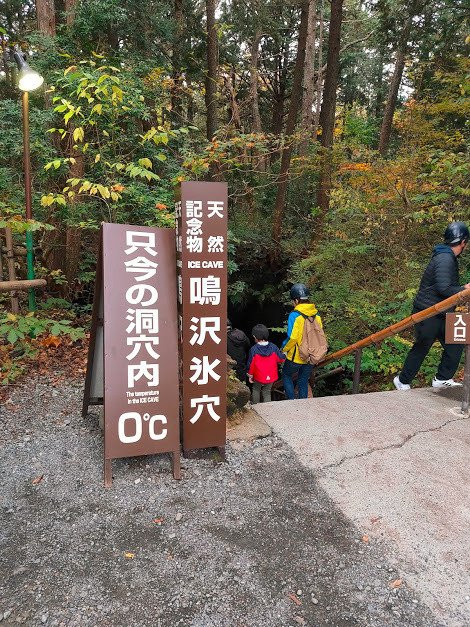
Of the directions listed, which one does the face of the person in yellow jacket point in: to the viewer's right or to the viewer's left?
to the viewer's left

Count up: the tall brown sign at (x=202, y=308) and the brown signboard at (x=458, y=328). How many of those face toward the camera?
2

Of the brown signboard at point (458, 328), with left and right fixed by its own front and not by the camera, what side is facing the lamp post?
right

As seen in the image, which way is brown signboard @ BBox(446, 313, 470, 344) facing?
toward the camera

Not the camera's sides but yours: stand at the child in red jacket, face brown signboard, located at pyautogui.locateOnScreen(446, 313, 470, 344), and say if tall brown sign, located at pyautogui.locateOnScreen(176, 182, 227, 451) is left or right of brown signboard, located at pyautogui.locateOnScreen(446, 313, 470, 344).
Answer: right

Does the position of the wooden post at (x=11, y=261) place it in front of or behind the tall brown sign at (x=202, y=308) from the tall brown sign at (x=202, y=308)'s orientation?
behind

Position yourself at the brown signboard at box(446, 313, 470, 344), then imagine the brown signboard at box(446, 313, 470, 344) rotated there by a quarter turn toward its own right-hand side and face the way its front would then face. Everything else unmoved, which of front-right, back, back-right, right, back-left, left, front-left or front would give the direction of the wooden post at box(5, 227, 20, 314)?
front

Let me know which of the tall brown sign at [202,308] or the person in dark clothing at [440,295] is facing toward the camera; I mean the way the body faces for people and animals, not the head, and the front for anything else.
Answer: the tall brown sign

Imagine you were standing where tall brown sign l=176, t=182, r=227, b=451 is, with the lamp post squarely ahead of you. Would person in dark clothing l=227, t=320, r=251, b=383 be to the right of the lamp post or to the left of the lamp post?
right
